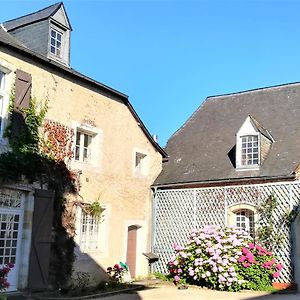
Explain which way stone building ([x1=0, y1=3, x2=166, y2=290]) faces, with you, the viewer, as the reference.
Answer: facing the viewer and to the right of the viewer

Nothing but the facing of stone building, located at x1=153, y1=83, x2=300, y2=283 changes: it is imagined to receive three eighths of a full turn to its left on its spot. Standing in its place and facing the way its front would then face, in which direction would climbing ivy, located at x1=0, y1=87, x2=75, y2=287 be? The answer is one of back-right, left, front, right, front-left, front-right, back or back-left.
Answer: back

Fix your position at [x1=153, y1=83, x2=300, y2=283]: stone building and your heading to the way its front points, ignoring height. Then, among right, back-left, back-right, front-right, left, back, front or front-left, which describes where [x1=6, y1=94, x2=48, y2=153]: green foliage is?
front-right

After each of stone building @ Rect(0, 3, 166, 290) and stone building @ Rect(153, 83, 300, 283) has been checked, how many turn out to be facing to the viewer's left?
0

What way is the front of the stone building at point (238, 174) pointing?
toward the camera

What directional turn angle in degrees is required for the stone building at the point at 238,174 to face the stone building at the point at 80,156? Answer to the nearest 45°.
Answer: approximately 45° to its right

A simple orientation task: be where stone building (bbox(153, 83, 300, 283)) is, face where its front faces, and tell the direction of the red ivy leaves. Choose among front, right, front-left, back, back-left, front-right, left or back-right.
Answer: front-right

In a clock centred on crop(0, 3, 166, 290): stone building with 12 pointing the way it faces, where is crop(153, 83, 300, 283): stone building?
crop(153, 83, 300, 283): stone building is roughly at 10 o'clock from crop(0, 3, 166, 290): stone building.

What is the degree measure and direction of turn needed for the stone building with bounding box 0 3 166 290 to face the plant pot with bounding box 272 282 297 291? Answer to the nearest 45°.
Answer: approximately 45° to its left
